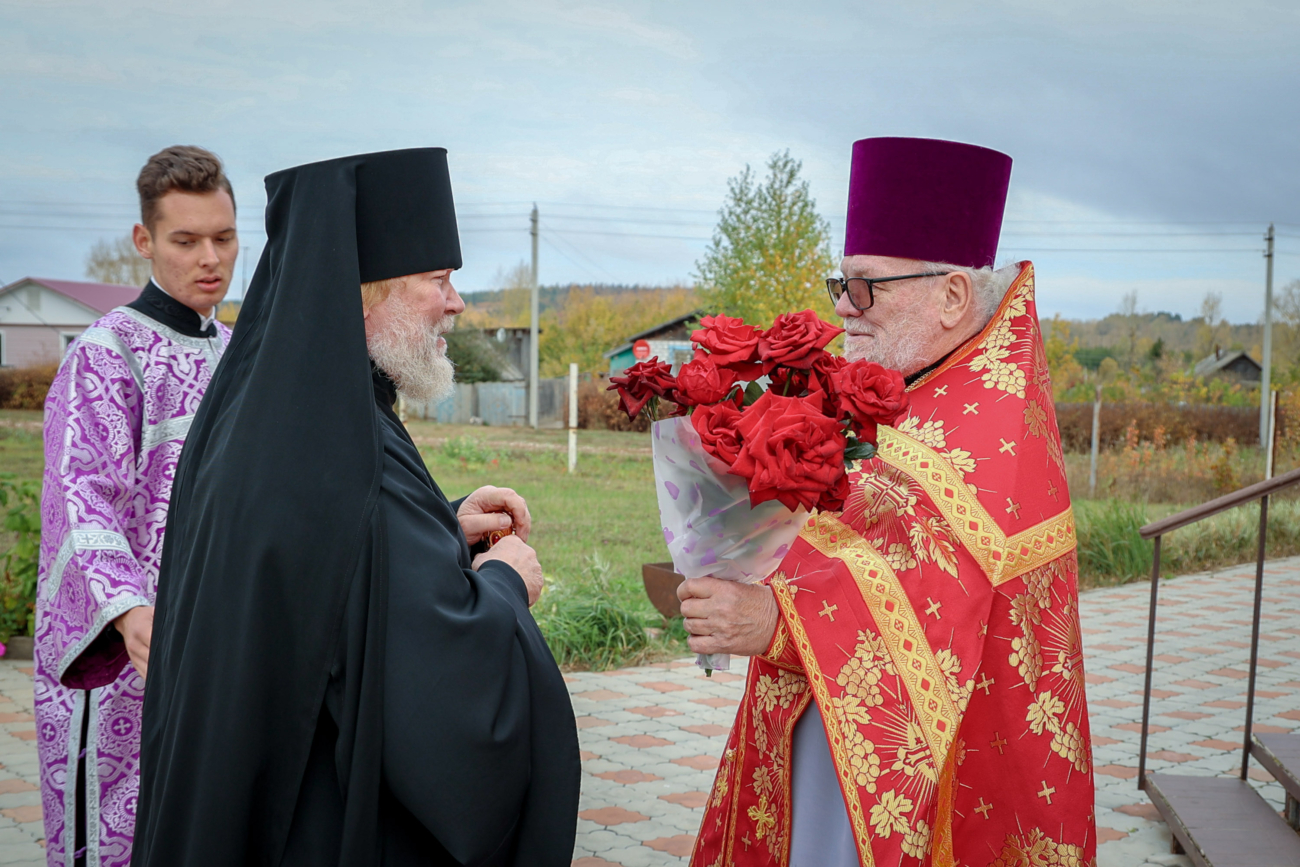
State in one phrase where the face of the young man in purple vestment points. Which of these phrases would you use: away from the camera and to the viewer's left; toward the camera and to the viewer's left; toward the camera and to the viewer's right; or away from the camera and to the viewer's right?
toward the camera and to the viewer's right

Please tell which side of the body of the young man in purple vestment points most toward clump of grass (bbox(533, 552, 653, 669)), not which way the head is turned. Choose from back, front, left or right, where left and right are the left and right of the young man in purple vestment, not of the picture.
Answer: left

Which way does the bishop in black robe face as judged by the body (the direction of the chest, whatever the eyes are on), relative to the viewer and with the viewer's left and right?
facing to the right of the viewer

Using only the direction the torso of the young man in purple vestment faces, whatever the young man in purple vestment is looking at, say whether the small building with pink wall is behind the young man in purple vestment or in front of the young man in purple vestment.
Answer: behind

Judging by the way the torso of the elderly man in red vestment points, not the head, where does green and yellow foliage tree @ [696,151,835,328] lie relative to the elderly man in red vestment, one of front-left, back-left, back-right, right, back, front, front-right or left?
right

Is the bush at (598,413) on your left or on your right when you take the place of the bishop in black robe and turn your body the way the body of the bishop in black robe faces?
on your left

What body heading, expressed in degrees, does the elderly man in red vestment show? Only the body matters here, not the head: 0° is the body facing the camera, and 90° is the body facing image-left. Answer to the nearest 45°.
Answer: approximately 90°

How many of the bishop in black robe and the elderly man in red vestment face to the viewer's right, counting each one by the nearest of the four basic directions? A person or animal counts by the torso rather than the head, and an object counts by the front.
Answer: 1

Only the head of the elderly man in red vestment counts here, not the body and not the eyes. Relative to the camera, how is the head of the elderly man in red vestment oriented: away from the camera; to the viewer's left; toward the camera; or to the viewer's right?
to the viewer's left
